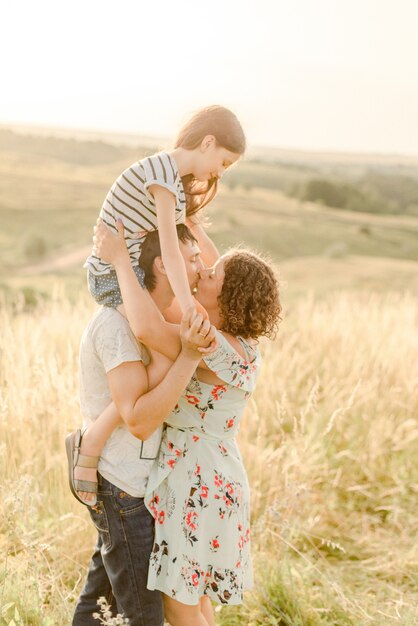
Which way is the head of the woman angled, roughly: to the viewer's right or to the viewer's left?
to the viewer's left

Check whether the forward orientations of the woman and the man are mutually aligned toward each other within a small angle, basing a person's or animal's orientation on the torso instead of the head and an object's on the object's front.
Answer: yes

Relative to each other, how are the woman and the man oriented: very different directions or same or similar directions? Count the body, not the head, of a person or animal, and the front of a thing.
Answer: very different directions

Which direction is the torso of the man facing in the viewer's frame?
to the viewer's right

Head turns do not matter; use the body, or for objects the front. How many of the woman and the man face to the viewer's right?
1

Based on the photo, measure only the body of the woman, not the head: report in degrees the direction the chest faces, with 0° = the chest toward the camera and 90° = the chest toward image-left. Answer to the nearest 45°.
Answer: approximately 90°
